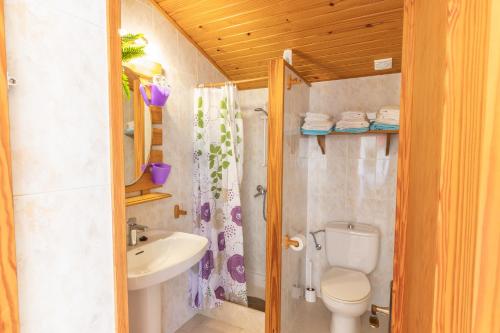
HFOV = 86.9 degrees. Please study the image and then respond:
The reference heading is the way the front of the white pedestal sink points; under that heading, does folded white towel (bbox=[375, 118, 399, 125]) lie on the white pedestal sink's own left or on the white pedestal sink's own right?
on the white pedestal sink's own left

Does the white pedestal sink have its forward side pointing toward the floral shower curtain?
no

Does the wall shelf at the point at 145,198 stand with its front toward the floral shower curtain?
no

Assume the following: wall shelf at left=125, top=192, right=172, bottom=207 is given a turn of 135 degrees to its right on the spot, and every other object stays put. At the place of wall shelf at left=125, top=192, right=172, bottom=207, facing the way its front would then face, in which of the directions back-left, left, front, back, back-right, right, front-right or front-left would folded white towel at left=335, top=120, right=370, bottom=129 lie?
back

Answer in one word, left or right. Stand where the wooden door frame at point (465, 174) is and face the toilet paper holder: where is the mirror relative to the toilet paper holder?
left

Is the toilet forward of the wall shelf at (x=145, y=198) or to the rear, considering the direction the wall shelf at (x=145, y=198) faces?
forward

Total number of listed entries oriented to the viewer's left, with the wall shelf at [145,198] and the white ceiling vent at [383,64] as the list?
0

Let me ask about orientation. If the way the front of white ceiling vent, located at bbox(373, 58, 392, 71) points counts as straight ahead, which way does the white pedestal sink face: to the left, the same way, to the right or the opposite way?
to the left

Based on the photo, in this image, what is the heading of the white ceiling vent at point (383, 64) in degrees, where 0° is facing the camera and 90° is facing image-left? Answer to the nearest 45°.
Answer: approximately 0°

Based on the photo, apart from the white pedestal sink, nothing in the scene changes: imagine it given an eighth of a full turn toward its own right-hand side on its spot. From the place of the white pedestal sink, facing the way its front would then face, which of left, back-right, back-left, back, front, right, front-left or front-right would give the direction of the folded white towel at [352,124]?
left

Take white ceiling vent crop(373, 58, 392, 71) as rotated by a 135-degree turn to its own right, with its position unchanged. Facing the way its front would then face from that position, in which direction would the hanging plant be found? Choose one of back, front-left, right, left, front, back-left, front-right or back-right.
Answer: left

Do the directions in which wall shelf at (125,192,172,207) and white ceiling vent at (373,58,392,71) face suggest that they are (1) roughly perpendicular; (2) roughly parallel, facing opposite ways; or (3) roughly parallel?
roughly perpendicular

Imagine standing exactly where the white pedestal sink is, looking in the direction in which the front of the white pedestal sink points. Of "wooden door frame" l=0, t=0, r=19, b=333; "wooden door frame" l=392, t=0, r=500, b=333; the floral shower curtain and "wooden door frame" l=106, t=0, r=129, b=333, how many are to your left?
1

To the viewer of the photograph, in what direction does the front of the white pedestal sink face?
facing the viewer and to the right of the viewer

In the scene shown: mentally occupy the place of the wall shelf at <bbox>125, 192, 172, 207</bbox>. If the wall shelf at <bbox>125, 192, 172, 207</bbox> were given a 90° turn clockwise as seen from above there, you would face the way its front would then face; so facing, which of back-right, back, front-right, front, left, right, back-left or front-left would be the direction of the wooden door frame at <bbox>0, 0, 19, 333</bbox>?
front-left

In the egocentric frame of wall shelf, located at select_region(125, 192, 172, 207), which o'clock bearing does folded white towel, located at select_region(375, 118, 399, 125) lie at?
The folded white towel is roughly at 11 o'clock from the wall shelf.

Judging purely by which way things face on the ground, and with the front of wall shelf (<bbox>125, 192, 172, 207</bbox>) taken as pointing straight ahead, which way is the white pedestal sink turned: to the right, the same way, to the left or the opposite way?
the same way
